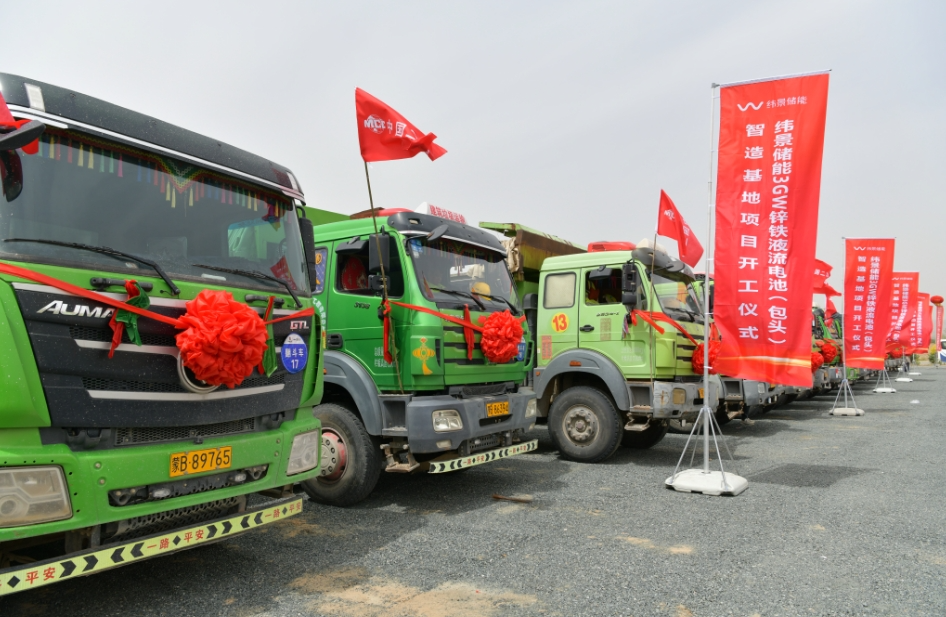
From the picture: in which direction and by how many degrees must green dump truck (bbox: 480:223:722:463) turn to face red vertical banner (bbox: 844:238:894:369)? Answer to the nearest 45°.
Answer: approximately 90° to its left

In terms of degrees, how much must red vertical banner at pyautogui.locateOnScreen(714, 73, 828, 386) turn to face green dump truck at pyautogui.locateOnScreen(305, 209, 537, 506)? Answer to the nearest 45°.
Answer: approximately 45° to its right

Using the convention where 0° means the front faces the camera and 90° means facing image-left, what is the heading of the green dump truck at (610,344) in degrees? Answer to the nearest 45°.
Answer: approximately 315°

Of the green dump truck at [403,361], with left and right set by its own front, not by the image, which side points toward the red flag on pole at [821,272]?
left

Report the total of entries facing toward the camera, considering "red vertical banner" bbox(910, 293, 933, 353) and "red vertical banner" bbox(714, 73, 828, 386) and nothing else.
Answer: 2

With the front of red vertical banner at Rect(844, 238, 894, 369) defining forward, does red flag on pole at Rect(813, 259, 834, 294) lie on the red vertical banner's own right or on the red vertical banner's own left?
on the red vertical banner's own right

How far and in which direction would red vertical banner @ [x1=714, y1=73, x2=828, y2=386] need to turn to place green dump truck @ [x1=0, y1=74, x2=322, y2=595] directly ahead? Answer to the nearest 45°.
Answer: approximately 45° to its right

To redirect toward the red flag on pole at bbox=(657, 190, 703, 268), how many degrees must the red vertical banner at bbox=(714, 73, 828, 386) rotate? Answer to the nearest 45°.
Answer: approximately 135° to its right

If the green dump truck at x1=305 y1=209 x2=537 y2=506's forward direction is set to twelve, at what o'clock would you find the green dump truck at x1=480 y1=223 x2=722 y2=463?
the green dump truck at x1=480 y1=223 x2=722 y2=463 is roughly at 9 o'clock from the green dump truck at x1=305 y1=209 x2=537 y2=506.
